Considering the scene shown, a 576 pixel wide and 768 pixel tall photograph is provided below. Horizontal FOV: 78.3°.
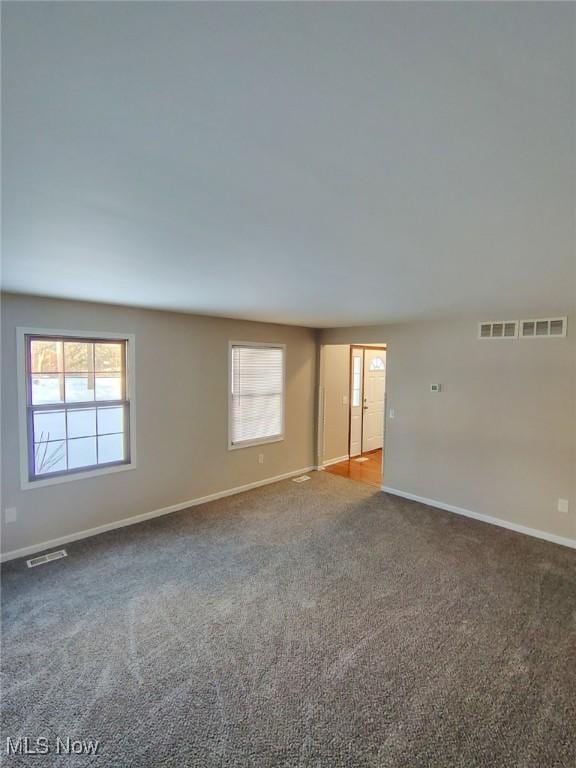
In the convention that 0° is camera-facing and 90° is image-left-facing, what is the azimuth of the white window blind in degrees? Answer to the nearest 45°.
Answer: approximately 315°

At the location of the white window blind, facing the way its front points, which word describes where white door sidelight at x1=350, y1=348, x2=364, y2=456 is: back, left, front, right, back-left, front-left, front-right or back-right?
left

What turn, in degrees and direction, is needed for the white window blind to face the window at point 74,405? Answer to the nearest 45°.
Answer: approximately 90° to its right

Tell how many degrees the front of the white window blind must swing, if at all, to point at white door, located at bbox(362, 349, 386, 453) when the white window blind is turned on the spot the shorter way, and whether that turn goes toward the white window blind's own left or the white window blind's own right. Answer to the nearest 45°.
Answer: approximately 90° to the white window blind's own left

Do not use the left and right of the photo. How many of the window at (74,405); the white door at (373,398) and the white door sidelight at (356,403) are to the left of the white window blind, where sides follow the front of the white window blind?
2
